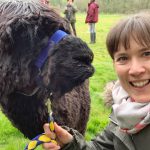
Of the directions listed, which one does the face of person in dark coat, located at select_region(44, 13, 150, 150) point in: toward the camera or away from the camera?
toward the camera

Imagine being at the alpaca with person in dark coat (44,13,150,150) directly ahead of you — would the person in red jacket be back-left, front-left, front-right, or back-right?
back-left

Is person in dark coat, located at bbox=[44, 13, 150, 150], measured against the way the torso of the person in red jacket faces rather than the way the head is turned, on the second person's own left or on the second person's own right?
on the second person's own left

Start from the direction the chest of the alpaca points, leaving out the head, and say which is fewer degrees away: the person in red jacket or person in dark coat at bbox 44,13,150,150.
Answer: the person in dark coat

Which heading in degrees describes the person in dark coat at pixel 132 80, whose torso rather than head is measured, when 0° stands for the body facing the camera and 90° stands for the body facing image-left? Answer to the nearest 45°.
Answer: approximately 0°
